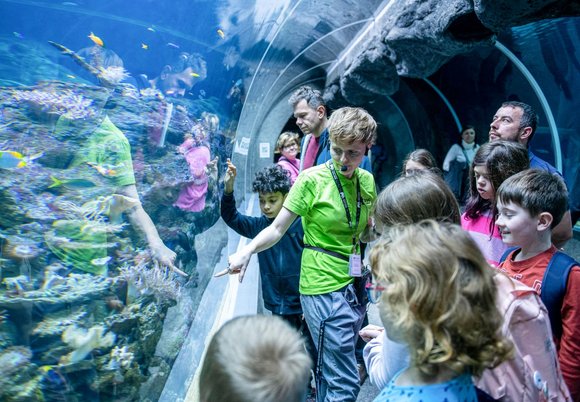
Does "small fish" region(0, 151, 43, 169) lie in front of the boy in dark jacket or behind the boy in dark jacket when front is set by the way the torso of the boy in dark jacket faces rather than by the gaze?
in front

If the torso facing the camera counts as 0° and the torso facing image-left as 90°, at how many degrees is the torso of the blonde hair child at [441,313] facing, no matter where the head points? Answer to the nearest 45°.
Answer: approximately 135°

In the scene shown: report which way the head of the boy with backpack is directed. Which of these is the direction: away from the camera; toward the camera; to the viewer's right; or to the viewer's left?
to the viewer's left

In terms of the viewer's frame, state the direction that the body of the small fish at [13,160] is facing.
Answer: to the viewer's left

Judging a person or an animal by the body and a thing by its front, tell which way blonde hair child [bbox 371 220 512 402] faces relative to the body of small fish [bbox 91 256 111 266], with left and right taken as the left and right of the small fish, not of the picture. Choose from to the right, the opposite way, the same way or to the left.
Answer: to the right

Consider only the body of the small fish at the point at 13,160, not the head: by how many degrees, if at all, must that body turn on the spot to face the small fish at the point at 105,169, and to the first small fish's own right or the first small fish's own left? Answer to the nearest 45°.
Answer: approximately 135° to the first small fish's own right

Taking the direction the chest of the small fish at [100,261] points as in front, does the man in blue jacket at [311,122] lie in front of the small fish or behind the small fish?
behind

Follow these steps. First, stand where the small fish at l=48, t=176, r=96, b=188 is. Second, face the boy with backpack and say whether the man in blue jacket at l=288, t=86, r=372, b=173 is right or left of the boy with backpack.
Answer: left

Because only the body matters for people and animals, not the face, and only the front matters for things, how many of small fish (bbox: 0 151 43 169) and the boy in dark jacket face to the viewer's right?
0
